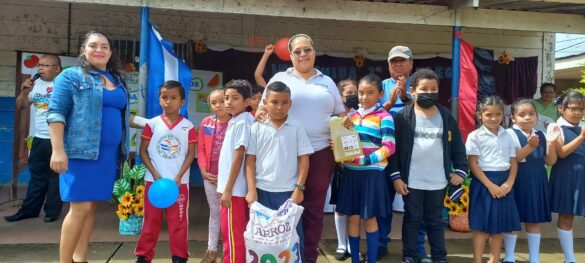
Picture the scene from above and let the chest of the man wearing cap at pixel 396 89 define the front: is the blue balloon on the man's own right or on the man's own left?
on the man's own right

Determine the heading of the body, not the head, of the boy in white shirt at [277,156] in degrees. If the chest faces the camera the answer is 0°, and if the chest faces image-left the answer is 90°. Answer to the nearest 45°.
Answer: approximately 0°

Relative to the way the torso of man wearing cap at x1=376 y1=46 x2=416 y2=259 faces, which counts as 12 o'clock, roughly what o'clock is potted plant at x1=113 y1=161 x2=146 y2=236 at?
The potted plant is roughly at 3 o'clock from the man wearing cap.

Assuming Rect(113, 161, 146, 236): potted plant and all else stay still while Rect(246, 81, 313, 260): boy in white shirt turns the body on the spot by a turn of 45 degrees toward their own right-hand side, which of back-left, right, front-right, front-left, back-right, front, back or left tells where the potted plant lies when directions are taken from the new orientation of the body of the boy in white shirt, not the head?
right

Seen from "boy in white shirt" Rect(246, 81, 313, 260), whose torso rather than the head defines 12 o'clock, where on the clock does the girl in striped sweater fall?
The girl in striped sweater is roughly at 8 o'clock from the boy in white shirt.

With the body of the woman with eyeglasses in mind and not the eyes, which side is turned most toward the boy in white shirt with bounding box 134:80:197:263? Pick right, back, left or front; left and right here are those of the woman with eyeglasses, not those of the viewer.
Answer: right

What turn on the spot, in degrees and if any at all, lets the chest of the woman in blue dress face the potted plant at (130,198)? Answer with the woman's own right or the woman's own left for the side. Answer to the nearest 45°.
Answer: approximately 135° to the woman's own left
